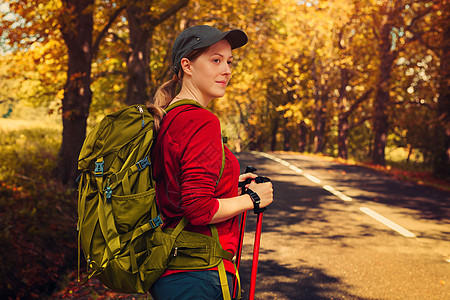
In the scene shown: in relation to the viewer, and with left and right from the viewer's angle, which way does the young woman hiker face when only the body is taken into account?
facing to the right of the viewer

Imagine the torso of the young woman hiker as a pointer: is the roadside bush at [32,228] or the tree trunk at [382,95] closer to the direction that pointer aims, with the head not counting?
the tree trunk

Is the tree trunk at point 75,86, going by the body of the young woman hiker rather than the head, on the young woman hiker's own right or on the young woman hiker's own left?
on the young woman hiker's own left

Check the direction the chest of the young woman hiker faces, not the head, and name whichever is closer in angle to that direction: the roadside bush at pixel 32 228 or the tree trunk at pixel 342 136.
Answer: the tree trunk

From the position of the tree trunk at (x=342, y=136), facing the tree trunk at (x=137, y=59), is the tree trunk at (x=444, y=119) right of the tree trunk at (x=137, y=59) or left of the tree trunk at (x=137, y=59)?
left

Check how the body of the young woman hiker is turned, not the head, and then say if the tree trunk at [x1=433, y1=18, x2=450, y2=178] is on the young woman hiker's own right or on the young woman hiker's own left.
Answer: on the young woman hiker's own left

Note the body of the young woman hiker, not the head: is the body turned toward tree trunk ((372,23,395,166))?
no

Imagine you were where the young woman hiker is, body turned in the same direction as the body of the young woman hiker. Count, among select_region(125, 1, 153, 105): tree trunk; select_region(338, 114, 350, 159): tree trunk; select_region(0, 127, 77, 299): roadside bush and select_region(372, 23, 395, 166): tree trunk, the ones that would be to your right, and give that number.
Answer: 0

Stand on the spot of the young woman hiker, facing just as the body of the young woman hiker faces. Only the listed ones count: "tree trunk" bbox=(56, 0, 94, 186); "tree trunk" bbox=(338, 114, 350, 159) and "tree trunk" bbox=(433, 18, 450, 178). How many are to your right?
0

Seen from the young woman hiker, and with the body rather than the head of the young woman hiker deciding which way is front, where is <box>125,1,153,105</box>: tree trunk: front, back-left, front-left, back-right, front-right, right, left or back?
left

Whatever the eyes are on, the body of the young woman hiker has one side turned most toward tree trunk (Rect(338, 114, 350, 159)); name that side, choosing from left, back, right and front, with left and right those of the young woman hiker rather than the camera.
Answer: left

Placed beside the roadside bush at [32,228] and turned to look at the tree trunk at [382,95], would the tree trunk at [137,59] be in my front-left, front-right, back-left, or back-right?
front-left

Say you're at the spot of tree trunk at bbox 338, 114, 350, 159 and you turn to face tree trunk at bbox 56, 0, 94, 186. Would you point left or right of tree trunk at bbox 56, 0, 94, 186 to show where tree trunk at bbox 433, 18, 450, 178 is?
left
